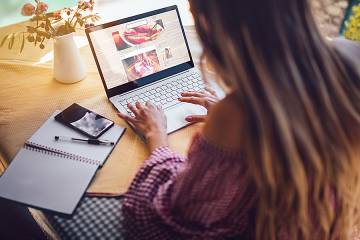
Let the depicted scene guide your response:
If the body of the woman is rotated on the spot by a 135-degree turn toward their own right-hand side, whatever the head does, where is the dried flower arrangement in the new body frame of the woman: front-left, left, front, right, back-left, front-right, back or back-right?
back-left

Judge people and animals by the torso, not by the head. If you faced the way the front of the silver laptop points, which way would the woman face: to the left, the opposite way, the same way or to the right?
the opposite way

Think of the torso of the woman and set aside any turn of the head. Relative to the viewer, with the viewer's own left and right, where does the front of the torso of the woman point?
facing away from the viewer and to the left of the viewer

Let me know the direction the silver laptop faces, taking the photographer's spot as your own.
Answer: facing the viewer and to the right of the viewer

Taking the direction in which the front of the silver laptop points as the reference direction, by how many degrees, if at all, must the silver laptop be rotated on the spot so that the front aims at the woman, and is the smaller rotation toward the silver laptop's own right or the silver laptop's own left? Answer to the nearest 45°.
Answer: approximately 45° to the silver laptop's own right

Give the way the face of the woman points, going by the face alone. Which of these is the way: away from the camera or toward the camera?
away from the camera
